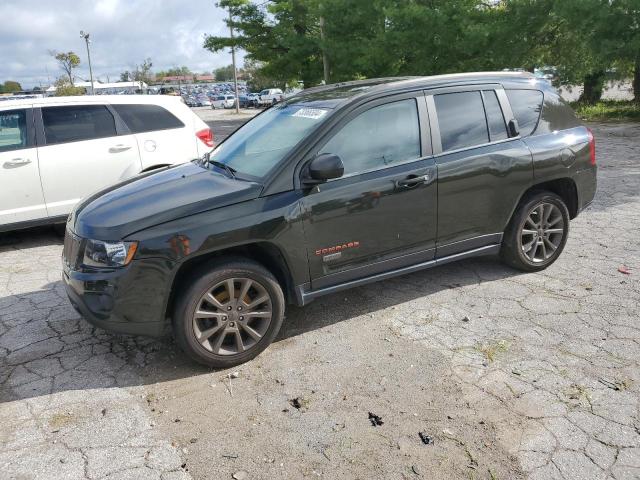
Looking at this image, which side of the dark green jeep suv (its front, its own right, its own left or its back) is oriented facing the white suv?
right

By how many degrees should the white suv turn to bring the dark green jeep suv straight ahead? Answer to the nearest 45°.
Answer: approximately 135° to its left

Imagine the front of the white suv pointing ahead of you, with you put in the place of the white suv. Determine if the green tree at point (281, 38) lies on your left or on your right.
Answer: on your right

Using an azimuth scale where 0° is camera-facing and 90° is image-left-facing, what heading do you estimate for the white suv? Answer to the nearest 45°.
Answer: approximately 90°

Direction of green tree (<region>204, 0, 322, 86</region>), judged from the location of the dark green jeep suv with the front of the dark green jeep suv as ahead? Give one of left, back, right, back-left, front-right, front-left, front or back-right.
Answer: back-right

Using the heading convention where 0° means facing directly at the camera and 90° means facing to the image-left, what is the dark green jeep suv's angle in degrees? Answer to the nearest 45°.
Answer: approximately 45°
